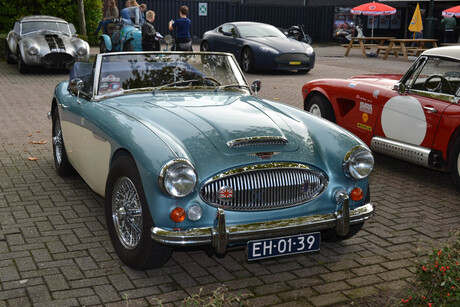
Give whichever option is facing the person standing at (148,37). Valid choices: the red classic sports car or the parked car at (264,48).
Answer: the red classic sports car

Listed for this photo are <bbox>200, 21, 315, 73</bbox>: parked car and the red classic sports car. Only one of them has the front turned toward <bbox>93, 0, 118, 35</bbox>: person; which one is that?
the red classic sports car

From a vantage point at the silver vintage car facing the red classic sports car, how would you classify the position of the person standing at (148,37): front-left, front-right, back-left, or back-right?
front-left

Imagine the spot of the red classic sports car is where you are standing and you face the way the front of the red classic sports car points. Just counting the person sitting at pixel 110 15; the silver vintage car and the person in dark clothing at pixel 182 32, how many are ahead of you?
3

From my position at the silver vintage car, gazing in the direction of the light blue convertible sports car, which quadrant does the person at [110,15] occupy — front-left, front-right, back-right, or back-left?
back-left

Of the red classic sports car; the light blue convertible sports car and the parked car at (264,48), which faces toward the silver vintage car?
the red classic sports car

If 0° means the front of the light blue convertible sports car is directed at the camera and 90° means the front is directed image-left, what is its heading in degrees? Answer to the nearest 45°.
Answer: approximately 315°

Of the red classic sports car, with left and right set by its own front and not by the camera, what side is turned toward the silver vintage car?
front

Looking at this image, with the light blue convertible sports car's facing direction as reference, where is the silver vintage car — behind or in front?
behind

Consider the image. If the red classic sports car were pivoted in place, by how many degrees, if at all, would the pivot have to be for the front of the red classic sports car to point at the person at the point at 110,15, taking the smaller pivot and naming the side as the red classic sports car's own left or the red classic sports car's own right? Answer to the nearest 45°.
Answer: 0° — it already faces them

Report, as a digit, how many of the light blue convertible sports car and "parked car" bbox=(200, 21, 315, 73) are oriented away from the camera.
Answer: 0

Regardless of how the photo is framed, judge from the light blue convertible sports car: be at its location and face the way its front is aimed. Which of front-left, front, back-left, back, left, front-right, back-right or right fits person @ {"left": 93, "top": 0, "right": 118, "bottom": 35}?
back-left

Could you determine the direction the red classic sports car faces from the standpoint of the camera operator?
facing away from the viewer and to the left of the viewer

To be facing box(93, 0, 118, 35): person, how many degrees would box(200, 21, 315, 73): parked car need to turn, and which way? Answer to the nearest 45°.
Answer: approximately 135° to its right

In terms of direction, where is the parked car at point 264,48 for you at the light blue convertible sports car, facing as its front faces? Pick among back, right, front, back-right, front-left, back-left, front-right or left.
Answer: back-left

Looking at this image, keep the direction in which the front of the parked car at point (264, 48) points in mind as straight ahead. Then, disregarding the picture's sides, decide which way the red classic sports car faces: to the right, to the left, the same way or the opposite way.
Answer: the opposite way
